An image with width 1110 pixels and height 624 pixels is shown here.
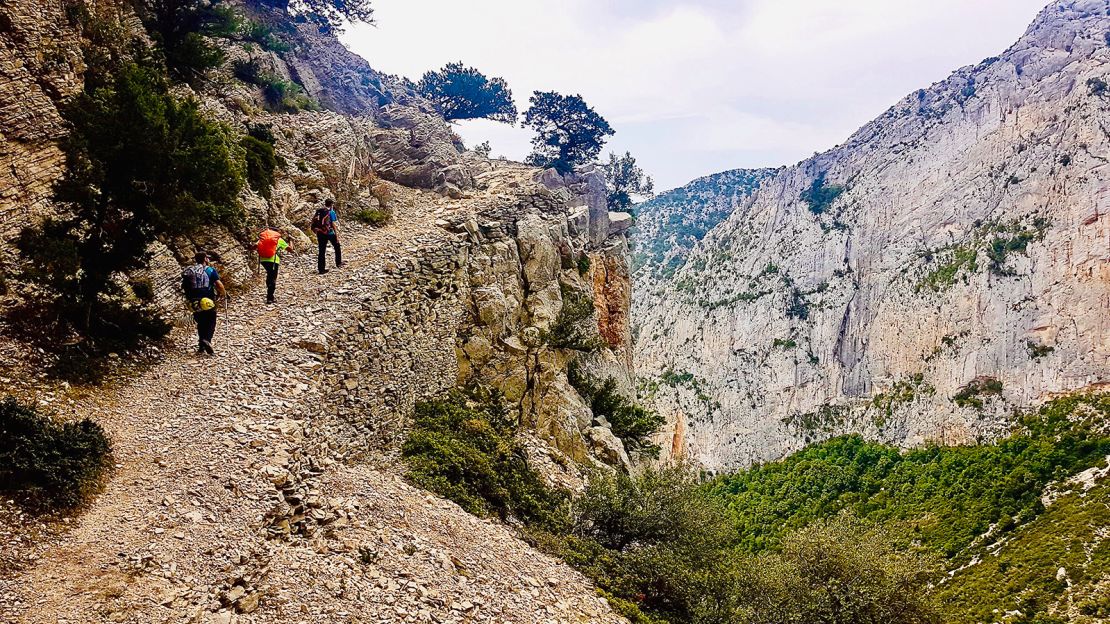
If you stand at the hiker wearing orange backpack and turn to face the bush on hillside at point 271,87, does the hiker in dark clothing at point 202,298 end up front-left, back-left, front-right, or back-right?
back-left

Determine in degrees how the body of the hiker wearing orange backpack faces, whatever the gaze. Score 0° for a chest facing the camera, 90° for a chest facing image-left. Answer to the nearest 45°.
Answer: approximately 225°

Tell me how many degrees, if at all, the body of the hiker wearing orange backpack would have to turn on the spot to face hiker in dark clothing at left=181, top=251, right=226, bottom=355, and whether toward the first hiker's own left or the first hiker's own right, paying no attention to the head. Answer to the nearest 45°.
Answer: approximately 180°

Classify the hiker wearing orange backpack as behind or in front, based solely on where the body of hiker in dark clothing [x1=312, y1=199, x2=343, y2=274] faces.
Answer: behind

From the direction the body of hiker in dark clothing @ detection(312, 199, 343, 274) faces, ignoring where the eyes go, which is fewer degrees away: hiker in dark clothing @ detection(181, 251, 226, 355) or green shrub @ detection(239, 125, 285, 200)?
the green shrub

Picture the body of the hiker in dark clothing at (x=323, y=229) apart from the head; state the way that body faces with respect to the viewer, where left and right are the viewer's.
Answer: facing away from the viewer and to the right of the viewer

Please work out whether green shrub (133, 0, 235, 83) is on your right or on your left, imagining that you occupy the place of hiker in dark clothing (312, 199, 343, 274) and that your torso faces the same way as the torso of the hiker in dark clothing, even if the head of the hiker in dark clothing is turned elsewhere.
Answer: on your left

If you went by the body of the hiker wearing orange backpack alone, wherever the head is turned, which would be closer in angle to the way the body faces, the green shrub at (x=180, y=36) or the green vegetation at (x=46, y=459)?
the green shrub
